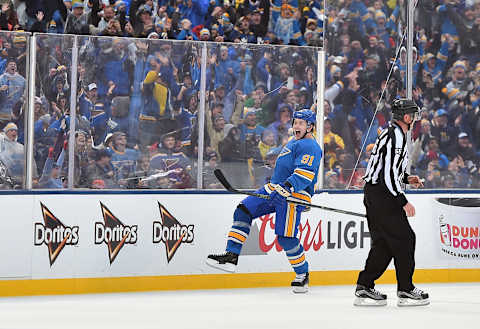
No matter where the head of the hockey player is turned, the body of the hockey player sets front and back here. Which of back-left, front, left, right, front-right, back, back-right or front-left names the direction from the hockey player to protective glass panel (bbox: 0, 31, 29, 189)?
front-right

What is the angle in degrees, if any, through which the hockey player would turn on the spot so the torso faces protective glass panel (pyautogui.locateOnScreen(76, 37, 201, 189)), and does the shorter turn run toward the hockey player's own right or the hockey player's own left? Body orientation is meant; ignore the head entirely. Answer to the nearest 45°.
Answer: approximately 90° to the hockey player's own right

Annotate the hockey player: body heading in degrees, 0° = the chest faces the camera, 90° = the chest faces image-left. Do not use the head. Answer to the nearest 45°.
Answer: approximately 45°
